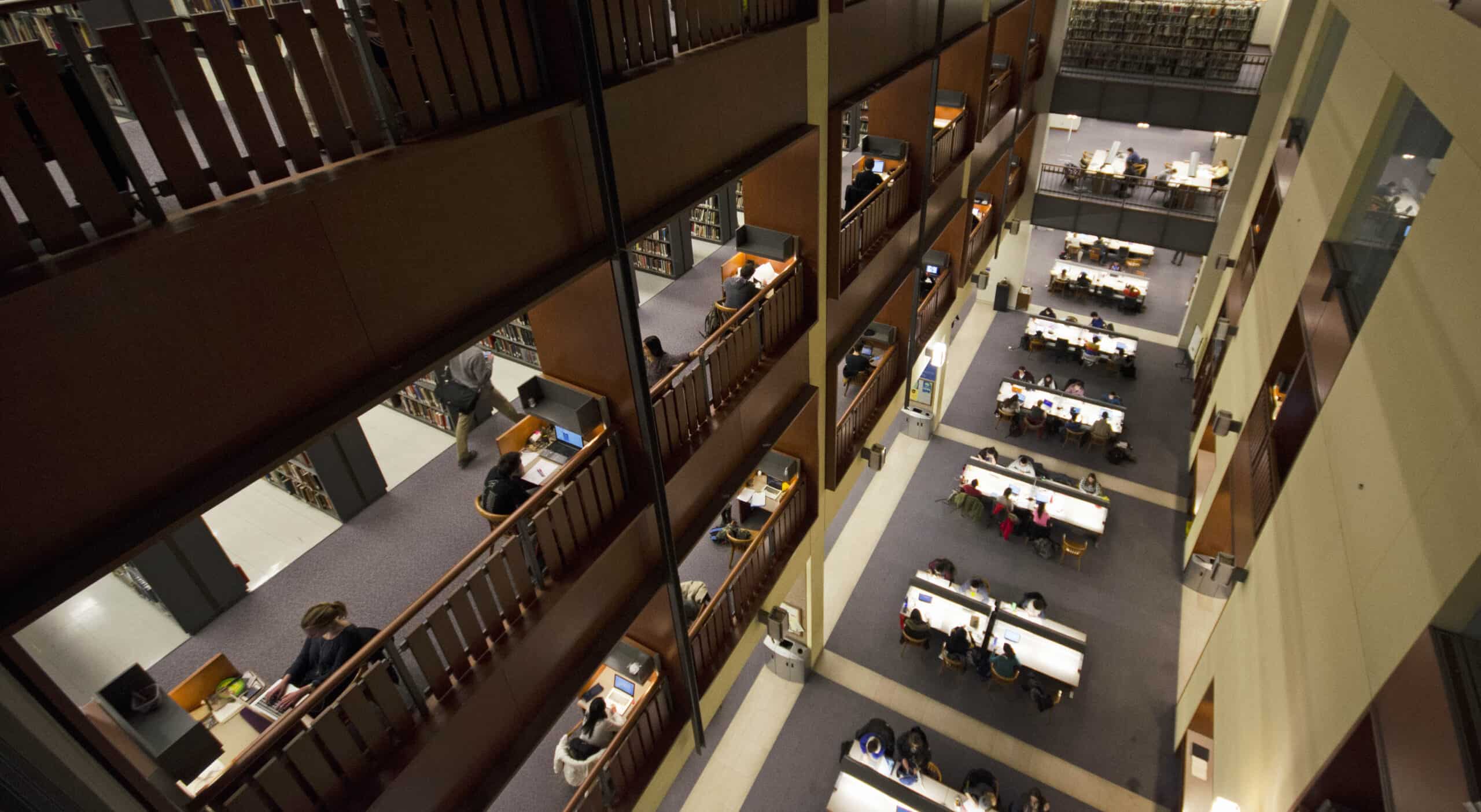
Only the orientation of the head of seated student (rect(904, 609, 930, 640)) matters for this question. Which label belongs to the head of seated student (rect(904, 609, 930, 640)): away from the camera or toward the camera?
away from the camera

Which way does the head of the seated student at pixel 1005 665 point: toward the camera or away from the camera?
away from the camera

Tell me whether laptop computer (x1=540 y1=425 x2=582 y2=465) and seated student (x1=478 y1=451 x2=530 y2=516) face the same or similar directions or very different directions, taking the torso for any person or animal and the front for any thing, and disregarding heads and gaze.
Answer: very different directions

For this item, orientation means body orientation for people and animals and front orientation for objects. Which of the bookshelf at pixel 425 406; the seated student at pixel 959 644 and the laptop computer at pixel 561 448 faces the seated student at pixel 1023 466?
the seated student at pixel 959 644

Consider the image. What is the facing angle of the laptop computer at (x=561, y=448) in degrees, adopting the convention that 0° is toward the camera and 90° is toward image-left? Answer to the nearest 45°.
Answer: approximately 45°

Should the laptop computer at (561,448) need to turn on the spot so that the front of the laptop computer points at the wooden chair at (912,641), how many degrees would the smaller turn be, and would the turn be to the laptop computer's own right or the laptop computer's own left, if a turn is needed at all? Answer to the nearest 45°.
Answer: approximately 135° to the laptop computer's own left

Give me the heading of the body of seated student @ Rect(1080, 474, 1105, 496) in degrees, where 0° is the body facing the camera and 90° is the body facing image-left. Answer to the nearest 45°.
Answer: approximately 0°

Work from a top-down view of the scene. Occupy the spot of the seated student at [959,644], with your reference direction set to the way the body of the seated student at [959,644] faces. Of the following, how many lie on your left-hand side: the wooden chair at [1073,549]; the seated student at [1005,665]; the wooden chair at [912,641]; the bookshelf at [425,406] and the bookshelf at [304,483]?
3

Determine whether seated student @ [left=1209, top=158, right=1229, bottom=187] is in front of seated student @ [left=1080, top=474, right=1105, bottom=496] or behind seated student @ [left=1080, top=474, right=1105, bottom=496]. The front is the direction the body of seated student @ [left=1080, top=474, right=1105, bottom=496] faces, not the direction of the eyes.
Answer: behind

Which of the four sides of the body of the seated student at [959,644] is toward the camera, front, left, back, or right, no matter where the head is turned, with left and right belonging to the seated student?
back

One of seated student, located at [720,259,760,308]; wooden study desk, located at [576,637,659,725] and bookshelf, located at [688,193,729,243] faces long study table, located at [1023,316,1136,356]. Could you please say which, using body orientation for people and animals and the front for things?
the seated student

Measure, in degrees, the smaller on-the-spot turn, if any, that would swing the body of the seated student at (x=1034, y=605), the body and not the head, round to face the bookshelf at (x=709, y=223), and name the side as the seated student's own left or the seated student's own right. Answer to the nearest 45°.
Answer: approximately 135° to the seated student's own right
